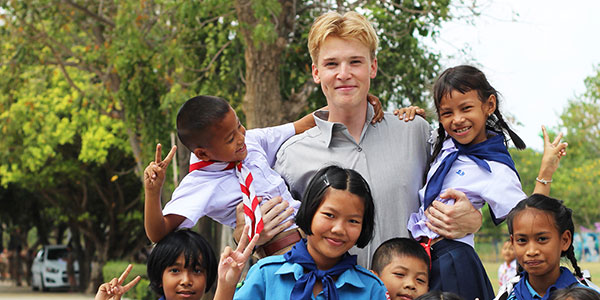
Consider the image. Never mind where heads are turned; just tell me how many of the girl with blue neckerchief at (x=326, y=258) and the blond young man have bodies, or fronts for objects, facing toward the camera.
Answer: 2

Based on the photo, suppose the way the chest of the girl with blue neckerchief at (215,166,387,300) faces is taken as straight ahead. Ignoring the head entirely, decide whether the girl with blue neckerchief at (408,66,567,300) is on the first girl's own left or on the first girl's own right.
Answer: on the first girl's own left

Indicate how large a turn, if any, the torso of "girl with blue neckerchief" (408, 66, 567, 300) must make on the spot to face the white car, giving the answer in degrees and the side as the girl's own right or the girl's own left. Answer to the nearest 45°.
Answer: approximately 90° to the girl's own right

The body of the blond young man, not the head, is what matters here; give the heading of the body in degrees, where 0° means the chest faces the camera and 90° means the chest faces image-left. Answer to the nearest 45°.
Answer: approximately 0°

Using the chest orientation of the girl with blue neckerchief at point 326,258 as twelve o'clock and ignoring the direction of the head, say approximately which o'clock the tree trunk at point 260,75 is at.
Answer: The tree trunk is roughly at 6 o'clock from the girl with blue neckerchief.

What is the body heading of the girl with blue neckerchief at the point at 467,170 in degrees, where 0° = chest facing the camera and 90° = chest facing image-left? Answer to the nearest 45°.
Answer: approximately 45°

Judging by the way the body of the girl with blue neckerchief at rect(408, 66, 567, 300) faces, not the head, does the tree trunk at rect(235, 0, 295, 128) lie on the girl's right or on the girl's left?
on the girl's right

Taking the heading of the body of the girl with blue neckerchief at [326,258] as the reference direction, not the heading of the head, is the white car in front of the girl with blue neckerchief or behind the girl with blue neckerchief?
behind

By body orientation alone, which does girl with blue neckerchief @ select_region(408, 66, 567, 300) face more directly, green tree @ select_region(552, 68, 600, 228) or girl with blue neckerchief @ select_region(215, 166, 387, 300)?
the girl with blue neckerchief
